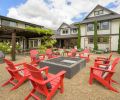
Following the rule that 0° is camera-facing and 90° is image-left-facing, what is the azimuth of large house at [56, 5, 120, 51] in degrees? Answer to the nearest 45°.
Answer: approximately 0°
